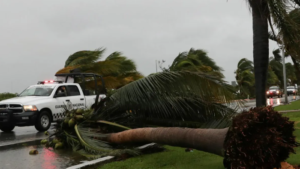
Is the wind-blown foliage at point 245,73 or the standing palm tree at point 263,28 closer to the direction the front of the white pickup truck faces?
the standing palm tree

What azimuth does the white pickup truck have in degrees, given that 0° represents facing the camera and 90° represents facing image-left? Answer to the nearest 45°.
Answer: approximately 45°

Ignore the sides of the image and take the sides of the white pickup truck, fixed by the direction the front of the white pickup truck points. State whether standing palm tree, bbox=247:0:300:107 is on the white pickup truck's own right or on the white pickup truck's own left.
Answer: on the white pickup truck's own left

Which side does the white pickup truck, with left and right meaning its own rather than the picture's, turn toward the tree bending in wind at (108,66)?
back

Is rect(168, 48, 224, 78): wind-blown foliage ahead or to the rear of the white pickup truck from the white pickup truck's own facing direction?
to the rear

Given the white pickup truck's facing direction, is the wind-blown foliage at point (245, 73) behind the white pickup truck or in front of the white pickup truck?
behind
